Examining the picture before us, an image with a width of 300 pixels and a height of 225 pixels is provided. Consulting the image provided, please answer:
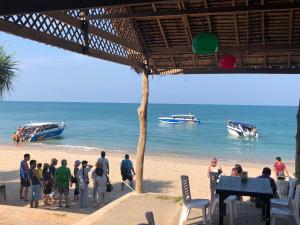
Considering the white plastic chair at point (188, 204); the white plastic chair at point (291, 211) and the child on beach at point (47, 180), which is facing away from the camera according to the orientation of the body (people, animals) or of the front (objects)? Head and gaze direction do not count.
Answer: the child on beach

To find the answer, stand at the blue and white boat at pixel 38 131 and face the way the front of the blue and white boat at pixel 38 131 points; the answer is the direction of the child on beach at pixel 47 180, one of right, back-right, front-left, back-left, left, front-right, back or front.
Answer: back-right

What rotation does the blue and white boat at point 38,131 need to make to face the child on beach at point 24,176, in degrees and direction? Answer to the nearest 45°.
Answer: approximately 135° to its right

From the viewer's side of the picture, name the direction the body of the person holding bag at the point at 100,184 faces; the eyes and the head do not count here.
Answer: away from the camera

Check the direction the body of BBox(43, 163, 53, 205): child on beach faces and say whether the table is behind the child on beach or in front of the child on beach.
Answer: behind

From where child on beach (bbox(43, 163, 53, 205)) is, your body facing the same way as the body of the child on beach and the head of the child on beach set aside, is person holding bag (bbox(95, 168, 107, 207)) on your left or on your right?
on your right

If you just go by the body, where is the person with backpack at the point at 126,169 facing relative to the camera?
away from the camera

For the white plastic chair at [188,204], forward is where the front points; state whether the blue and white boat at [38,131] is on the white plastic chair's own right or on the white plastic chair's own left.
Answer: on the white plastic chair's own left

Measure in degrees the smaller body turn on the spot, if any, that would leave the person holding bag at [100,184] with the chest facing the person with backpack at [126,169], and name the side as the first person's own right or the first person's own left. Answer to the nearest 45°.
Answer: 0° — they already face them

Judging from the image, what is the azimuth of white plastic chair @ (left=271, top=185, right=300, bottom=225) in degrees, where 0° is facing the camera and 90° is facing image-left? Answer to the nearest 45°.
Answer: approximately 90°

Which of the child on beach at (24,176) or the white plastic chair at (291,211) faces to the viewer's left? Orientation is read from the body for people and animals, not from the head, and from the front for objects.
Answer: the white plastic chair

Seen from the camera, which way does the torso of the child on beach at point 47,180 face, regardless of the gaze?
away from the camera
